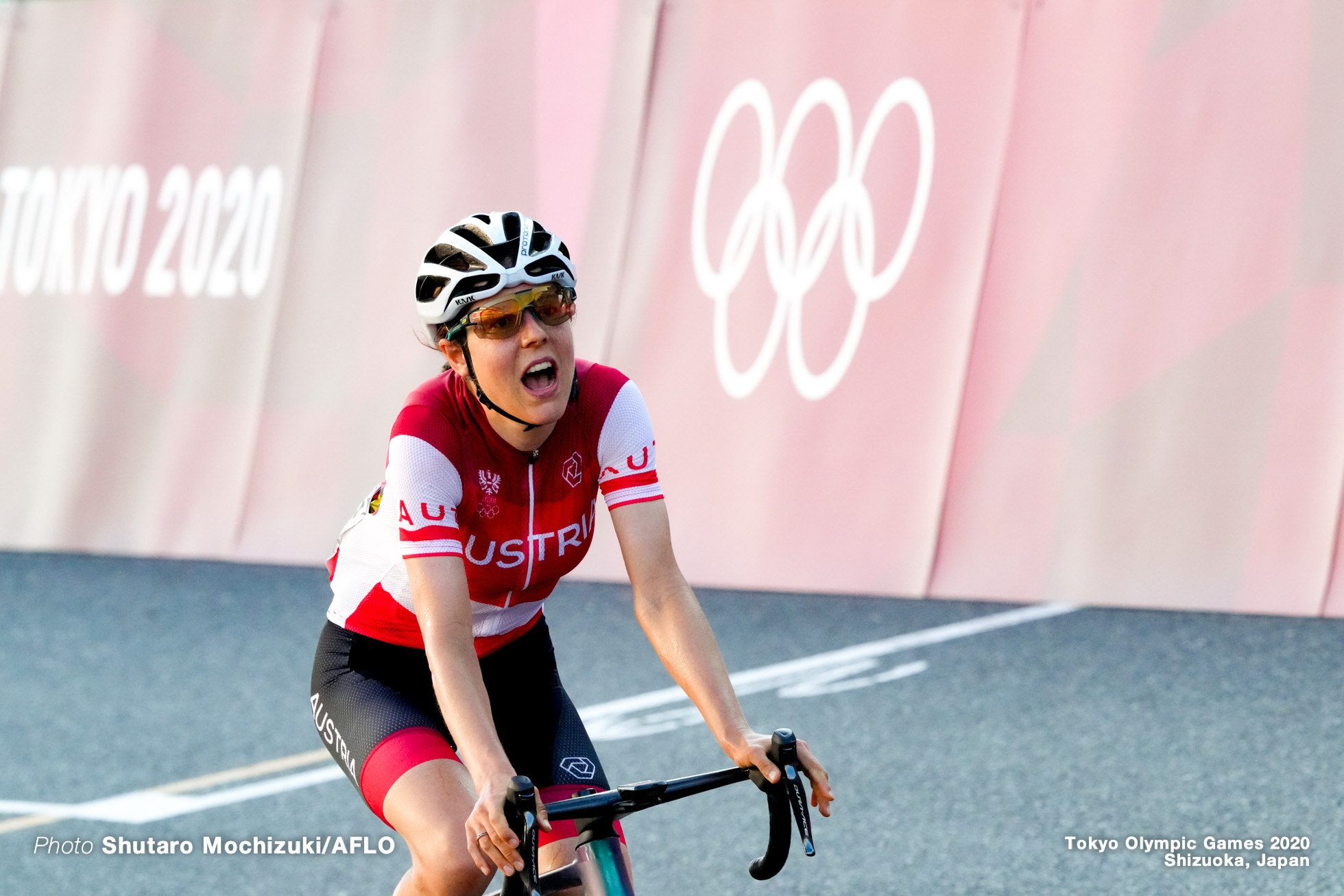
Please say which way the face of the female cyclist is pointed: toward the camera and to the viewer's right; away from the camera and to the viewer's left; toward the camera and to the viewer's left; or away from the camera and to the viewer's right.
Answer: toward the camera and to the viewer's right

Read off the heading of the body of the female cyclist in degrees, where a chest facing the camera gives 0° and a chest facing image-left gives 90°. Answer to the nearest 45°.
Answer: approximately 315°

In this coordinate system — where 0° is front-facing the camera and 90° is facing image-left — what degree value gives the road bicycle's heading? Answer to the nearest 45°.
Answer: approximately 315°
